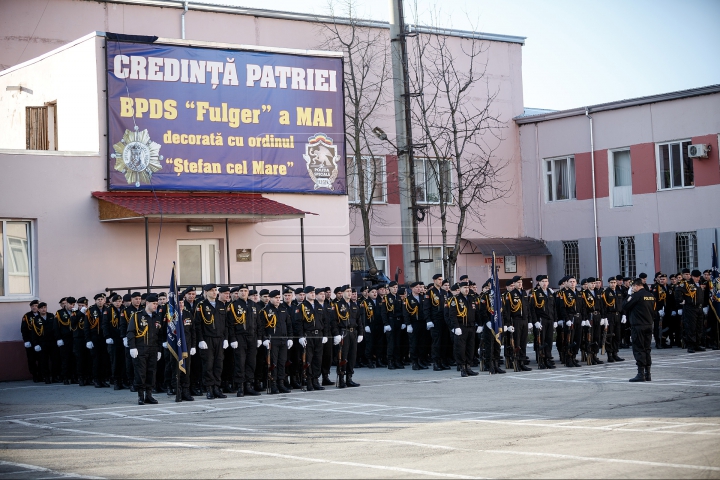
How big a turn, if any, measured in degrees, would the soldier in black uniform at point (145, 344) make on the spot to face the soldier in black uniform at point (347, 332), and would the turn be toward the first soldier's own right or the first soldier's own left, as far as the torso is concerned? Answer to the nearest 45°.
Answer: approximately 45° to the first soldier's own left

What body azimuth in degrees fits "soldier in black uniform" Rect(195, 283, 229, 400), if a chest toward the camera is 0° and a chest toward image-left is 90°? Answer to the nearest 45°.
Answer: approximately 315°

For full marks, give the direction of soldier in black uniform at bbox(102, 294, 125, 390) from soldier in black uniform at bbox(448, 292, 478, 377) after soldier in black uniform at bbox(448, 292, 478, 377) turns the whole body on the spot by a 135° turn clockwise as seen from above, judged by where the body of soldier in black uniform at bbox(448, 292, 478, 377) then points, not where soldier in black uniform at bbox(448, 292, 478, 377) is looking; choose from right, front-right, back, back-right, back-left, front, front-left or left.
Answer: front

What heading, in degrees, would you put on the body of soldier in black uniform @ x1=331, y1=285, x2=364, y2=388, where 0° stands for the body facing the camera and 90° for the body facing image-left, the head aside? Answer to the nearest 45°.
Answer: approximately 315°

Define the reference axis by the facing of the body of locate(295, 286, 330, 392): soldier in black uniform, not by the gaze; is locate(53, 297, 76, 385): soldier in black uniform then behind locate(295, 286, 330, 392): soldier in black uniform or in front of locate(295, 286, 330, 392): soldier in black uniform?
behind
